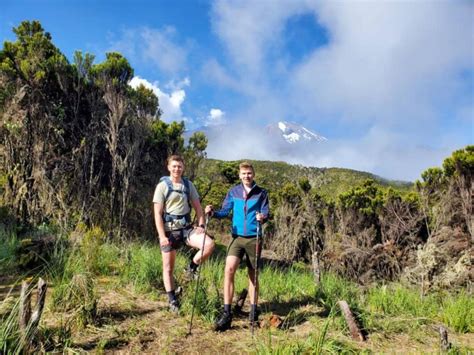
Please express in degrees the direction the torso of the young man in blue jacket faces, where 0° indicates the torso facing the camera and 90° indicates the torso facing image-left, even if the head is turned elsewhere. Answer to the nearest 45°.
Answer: approximately 0°

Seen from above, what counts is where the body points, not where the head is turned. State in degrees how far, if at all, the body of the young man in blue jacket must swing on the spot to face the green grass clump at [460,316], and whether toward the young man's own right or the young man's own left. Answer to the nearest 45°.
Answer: approximately 90° to the young man's own left

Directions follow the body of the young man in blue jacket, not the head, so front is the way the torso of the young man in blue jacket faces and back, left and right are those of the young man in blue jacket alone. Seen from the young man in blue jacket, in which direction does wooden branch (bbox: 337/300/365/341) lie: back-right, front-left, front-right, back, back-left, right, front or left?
left

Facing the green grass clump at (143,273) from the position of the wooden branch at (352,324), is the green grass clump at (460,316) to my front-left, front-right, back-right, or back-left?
back-right

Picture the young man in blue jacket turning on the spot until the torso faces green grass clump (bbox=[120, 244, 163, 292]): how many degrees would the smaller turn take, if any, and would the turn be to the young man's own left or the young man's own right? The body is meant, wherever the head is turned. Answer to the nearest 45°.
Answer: approximately 135° to the young man's own right
